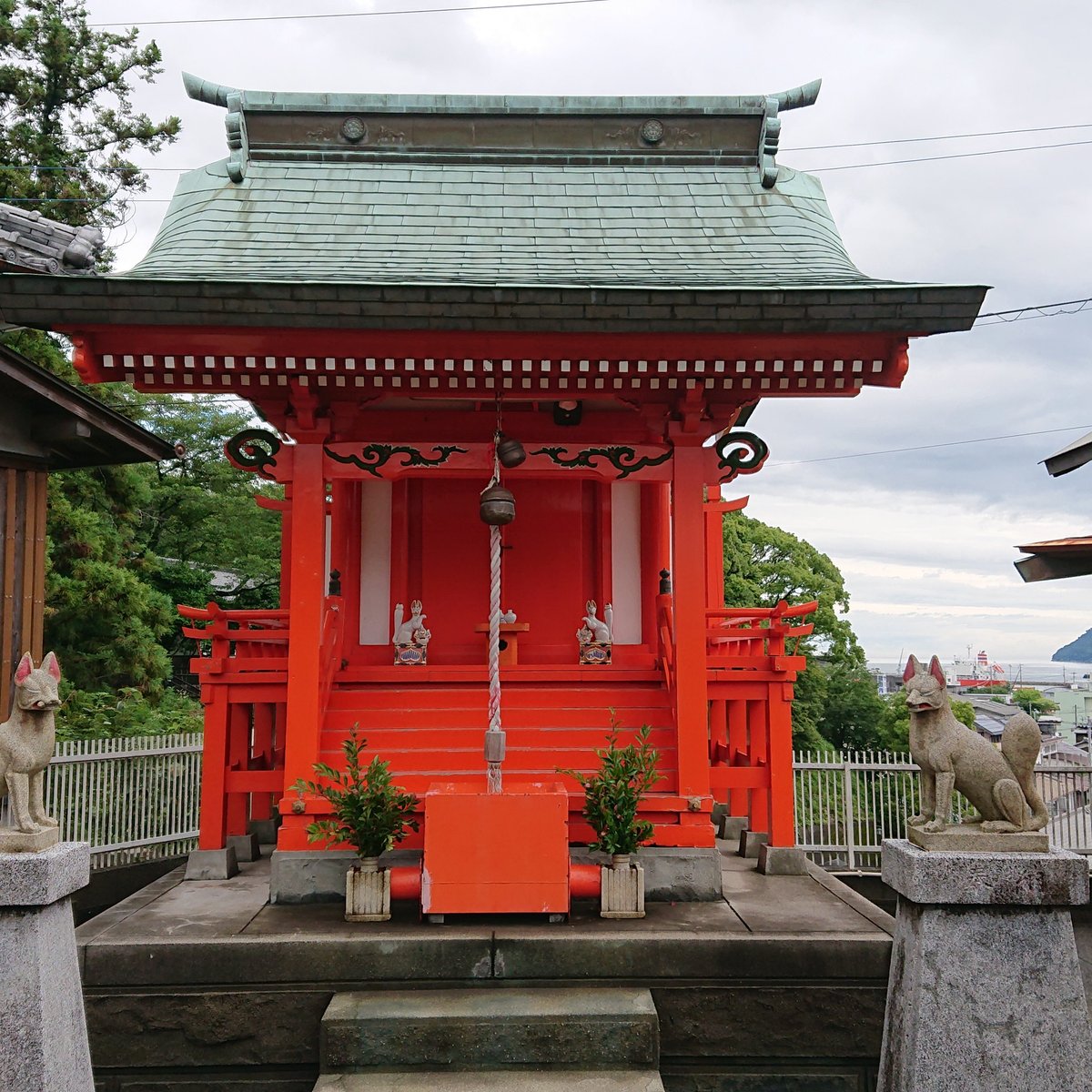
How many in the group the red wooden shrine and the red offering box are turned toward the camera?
2

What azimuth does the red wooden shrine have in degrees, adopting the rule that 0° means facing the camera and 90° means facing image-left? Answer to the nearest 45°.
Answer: approximately 0°

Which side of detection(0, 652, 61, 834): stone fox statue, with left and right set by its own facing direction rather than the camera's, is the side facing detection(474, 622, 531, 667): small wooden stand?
left

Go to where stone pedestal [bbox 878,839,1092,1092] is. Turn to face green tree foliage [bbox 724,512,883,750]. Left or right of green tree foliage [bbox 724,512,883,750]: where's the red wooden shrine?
left

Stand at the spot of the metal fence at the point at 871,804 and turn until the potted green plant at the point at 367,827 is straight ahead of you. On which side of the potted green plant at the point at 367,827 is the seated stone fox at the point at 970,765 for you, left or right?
left

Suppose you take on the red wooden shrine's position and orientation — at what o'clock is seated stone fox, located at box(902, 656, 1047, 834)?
The seated stone fox is roughly at 11 o'clock from the red wooden shrine.

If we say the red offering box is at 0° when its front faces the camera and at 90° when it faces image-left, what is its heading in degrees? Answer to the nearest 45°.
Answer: approximately 0°

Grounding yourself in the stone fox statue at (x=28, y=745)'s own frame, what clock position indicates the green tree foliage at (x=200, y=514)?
The green tree foliage is roughly at 8 o'clock from the stone fox statue.
